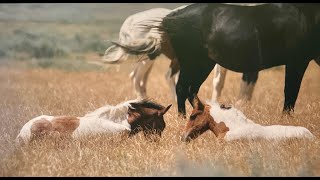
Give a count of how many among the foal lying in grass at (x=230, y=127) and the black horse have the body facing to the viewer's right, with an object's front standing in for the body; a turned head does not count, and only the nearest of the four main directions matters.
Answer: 1

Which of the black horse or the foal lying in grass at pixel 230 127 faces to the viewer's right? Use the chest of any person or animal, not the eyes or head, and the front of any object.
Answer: the black horse

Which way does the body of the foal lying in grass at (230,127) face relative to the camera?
to the viewer's left

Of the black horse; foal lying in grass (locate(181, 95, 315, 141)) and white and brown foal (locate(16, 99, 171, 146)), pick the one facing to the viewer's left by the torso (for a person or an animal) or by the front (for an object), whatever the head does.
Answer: the foal lying in grass

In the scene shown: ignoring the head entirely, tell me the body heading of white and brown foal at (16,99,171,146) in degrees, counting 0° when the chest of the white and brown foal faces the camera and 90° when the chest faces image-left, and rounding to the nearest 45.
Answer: approximately 270°

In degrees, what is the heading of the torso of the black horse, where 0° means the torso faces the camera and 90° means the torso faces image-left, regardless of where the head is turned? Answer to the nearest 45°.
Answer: approximately 270°
